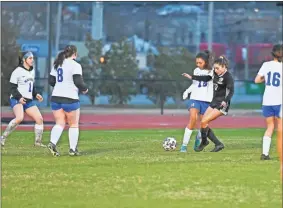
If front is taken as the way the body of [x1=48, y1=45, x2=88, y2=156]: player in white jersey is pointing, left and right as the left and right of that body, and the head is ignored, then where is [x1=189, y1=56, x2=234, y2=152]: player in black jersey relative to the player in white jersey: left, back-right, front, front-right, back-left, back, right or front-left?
front-right

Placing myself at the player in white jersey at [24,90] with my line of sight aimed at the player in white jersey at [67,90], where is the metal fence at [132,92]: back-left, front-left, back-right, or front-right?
back-left

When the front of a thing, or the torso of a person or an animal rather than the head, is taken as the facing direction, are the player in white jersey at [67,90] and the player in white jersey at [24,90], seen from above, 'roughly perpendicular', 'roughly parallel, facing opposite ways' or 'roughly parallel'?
roughly perpendicular

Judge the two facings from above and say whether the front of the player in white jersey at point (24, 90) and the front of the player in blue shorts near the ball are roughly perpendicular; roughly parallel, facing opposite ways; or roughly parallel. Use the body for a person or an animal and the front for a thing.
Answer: roughly perpendicular

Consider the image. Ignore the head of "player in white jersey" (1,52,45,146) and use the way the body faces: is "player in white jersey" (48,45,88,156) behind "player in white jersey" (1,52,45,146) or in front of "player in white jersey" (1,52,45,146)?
in front

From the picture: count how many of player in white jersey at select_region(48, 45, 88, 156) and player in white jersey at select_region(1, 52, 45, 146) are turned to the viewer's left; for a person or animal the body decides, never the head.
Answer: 0

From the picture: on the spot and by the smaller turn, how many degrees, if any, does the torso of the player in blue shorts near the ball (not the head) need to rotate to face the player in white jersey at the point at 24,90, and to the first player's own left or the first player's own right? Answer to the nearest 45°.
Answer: approximately 45° to the first player's own right

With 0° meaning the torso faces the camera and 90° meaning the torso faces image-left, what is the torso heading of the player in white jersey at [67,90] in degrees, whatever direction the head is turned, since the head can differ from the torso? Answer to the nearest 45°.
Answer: approximately 225°

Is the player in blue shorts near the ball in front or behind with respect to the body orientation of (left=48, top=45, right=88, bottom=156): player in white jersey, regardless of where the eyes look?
in front

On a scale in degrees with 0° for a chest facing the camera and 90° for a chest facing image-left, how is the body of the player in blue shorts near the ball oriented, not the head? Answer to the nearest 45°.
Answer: approximately 45°

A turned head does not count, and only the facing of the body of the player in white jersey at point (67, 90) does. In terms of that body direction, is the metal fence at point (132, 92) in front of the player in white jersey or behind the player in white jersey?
in front

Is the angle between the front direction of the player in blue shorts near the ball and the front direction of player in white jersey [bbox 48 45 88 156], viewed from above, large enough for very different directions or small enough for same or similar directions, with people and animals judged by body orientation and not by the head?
very different directions
